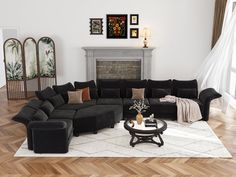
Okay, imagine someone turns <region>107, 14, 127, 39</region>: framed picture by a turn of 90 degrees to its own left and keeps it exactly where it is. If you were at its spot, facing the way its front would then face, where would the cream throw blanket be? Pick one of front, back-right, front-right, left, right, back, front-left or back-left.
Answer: front-right

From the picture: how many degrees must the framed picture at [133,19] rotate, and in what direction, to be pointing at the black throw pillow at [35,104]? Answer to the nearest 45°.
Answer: approximately 45° to its right

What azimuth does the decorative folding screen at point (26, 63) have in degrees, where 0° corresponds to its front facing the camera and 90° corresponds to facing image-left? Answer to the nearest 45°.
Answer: approximately 0°

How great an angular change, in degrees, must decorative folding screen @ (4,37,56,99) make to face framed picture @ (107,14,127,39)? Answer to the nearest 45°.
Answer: approximately 90° to its left

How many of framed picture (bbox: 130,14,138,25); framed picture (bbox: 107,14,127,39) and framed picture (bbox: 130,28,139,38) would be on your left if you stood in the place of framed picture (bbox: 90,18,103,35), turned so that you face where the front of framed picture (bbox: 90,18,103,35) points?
3

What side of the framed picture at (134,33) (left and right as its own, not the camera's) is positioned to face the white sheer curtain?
left

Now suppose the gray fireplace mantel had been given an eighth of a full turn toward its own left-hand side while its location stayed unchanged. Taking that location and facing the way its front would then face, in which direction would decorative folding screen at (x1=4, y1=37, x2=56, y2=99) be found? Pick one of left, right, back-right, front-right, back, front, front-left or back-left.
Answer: back-right

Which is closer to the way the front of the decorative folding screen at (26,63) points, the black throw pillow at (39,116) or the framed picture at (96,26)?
the black throw pillow

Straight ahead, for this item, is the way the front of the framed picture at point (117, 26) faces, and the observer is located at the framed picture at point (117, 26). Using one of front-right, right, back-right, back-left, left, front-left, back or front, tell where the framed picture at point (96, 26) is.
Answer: right
